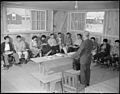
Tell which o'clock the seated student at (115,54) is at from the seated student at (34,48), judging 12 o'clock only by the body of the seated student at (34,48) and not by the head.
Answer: the seated student at (115,54) is roughly at 11 o'clock from the seated student at (34,48).

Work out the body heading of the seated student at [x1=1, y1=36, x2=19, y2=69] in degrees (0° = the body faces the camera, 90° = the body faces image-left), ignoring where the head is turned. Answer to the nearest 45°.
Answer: approximately 315°

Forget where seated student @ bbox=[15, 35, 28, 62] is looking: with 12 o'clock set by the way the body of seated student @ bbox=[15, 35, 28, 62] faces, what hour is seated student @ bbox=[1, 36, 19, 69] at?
seated student @ bbox=[1, 36, 19, 69] is roughly at 3 o'clock from seated student @ bbox=[15, 35, 28, 62].

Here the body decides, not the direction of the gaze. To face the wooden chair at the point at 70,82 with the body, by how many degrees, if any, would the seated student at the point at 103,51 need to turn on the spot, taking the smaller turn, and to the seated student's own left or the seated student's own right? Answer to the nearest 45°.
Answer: approximately 45° to the seated student's own left

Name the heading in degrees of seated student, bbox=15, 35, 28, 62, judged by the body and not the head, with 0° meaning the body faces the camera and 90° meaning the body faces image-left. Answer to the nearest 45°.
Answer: approximately 315°

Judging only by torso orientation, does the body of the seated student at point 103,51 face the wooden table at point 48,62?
yes

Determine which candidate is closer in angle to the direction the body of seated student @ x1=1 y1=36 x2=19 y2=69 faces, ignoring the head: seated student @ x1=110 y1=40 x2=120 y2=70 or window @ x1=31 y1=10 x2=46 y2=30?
the seated student

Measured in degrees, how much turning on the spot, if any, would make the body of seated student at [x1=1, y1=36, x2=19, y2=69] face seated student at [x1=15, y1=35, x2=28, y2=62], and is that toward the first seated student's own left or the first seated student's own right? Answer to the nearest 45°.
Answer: approximately 90° to the first seated student's own left

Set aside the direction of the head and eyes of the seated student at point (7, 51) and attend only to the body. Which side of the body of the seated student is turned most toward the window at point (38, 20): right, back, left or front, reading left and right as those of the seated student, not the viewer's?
left

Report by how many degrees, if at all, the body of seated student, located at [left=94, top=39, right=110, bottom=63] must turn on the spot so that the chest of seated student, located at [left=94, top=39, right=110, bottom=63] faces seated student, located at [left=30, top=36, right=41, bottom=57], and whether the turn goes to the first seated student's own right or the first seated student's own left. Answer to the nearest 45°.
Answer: approximately 45° to the first seated student's own right
